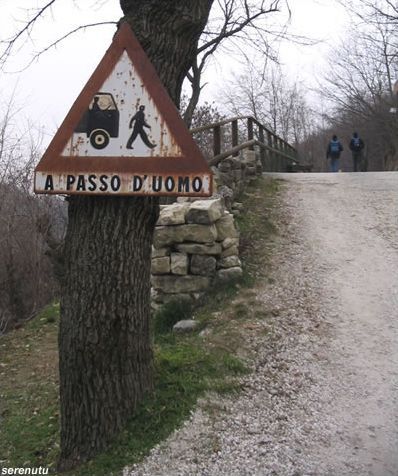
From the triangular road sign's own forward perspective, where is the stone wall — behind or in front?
behind

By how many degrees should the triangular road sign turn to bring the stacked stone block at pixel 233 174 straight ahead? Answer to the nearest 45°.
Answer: approximately 180°

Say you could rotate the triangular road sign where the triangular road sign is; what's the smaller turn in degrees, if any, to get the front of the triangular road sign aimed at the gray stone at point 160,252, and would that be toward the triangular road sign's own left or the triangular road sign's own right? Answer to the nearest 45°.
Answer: approximately 180°

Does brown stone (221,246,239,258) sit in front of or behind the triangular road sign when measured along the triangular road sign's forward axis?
behind

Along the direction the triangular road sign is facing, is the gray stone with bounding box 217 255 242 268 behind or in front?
behind

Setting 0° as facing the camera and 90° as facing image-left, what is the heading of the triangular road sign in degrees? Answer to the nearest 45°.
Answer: approximately 0°

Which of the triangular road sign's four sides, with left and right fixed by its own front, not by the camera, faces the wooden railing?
back
